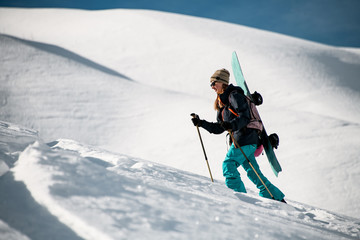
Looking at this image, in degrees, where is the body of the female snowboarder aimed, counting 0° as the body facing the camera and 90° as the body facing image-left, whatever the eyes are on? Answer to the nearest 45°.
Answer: approximately 90°
